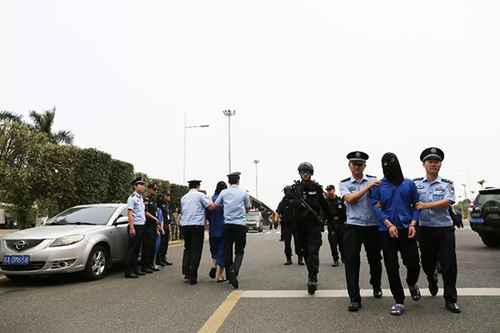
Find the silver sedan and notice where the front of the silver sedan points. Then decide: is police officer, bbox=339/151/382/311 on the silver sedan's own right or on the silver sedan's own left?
on the silver sedan's own left

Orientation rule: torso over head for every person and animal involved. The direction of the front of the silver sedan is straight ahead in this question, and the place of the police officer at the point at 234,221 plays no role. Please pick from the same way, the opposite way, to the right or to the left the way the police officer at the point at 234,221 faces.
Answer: the opposite way

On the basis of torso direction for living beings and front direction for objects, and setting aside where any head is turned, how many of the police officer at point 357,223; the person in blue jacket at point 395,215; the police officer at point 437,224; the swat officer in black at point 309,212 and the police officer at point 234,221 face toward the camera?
4

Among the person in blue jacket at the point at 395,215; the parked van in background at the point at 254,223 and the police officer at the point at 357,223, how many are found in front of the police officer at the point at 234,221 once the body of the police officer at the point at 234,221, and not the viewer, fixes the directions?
1

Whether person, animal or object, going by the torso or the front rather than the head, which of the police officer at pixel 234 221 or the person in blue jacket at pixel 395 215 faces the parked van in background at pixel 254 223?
the police officer

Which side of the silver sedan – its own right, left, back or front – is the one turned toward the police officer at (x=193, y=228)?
left

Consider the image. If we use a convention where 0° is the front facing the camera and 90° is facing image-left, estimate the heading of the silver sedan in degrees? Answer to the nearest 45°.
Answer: approximately 45°

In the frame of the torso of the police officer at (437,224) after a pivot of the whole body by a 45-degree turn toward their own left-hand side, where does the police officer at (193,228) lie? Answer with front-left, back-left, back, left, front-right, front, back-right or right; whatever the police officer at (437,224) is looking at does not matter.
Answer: back-right

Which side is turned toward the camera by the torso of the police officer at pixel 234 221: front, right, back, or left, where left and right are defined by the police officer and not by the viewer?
back

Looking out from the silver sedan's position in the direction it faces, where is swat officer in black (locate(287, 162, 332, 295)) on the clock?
The swat officer in black is roughly at 9 o'clock from the silver sedan.
